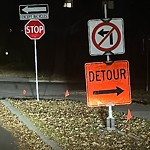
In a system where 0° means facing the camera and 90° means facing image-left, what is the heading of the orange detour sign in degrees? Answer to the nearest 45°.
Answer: approximately 0°

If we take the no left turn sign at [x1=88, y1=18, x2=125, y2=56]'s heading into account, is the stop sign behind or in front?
behind

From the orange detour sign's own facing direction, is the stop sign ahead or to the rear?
to the rear

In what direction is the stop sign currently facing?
toward the camera

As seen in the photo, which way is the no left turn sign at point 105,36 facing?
toward the camera

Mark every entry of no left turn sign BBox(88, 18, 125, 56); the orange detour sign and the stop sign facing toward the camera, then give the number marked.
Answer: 3

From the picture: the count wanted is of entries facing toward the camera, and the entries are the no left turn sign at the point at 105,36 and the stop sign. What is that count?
2
